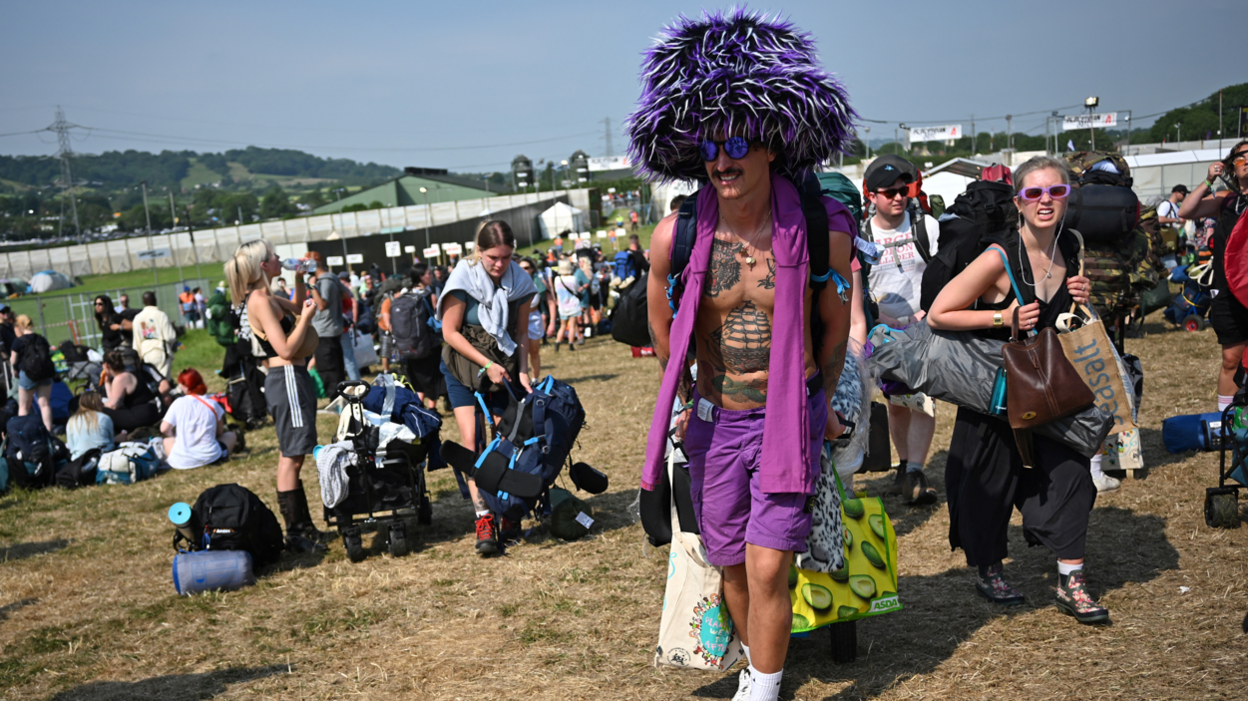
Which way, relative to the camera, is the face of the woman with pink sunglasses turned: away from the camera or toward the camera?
toward the camera

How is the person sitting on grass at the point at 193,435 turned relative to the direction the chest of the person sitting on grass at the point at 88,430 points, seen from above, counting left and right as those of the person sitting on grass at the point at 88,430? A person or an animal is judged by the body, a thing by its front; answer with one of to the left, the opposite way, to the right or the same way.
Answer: the same way

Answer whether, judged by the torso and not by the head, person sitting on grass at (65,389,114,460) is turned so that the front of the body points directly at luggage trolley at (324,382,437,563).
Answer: no

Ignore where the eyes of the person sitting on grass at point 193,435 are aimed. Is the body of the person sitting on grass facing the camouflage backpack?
no

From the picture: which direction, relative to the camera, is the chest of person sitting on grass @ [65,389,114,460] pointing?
away from the camera

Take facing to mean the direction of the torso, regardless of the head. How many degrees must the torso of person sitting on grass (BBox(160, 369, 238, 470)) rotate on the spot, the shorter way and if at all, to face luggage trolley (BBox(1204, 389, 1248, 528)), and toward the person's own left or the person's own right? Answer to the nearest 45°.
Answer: approximately 135° to the person's own right

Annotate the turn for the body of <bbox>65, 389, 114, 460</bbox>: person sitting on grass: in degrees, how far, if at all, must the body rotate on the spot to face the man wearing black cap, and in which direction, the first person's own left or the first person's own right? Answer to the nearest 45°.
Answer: approximately 135° to the first person's own right

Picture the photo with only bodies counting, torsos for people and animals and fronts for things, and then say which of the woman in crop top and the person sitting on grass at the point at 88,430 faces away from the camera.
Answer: the person sitting on grass

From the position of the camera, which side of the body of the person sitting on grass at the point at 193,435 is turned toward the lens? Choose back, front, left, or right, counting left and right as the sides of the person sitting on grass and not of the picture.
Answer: back

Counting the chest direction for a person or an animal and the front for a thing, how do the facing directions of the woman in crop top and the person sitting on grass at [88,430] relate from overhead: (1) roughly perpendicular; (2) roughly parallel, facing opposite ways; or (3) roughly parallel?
roughly perpendicular

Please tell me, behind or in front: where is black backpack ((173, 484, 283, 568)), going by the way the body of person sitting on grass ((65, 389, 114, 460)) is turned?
behind
